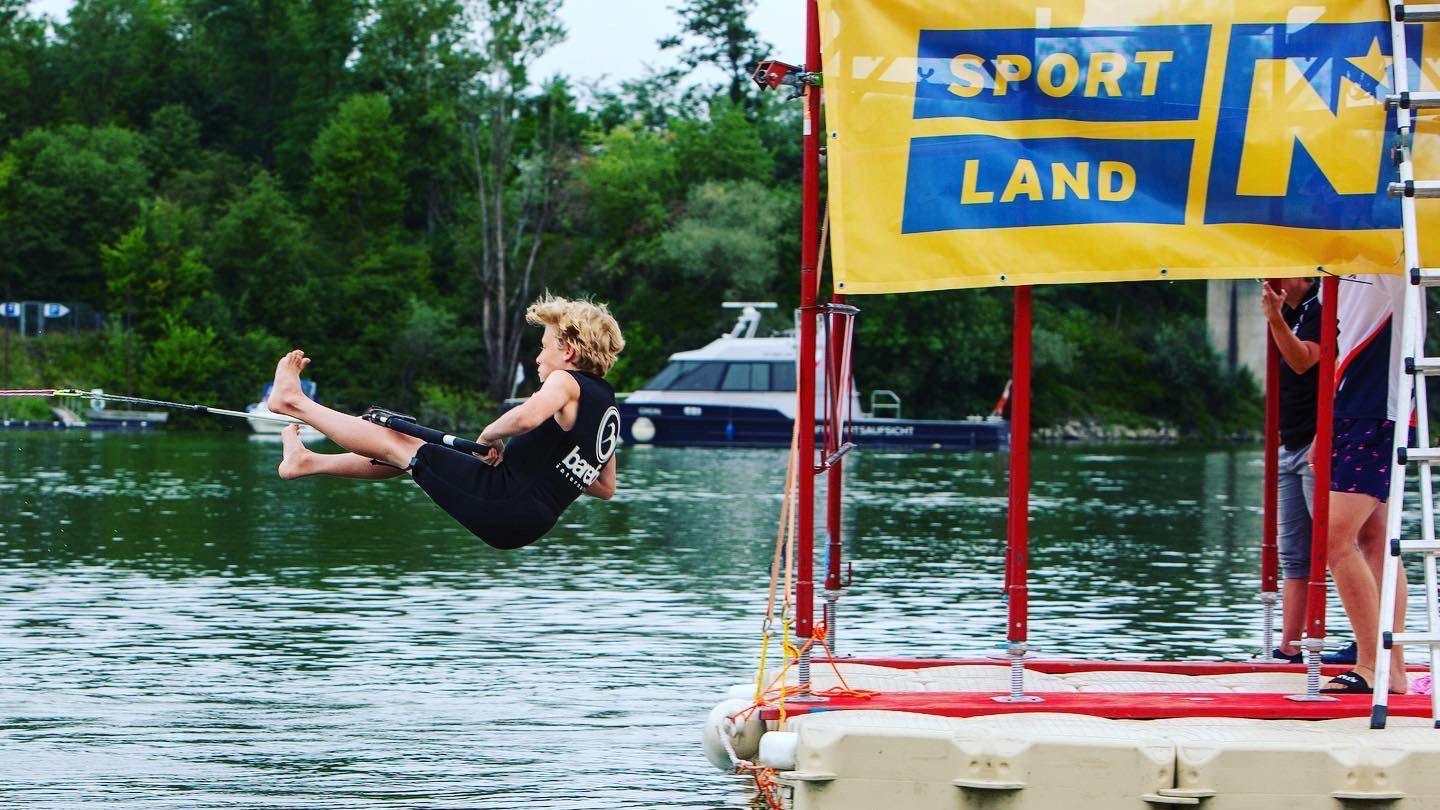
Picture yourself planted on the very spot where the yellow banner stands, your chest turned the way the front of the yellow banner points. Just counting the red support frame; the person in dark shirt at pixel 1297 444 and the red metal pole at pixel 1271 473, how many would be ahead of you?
0

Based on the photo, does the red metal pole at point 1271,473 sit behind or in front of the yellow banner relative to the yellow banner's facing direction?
behind

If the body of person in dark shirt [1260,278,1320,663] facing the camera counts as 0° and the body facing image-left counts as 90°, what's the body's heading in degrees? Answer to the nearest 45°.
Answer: approximately 45°

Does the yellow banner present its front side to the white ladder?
no

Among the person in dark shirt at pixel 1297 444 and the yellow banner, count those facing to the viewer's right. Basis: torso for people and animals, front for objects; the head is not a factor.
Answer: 0

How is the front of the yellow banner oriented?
toward the camera

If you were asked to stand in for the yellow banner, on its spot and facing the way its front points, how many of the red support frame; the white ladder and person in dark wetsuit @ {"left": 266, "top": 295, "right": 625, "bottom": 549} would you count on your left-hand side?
1

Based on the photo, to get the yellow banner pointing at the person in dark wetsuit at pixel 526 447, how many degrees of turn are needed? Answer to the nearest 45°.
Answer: approximately 90° to its right

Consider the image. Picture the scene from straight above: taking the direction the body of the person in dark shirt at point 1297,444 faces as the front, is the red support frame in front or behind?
in front
